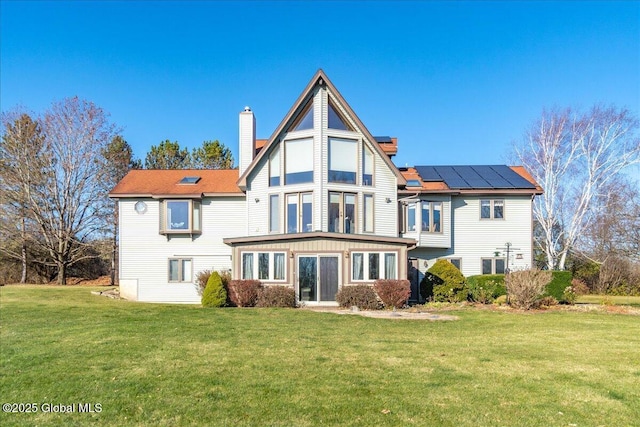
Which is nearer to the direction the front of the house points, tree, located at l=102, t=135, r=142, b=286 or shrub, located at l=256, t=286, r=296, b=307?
the shrub

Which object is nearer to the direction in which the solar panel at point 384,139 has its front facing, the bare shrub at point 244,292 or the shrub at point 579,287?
the bare shrub

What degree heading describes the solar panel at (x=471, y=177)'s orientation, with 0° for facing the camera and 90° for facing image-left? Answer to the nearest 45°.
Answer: approximately 0°

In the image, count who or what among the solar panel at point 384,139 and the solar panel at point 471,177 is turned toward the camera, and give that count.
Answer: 2

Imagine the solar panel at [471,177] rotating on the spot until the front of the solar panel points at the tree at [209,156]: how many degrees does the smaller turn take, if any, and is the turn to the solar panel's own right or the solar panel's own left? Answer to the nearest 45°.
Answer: approximately 135° to the solar panel's own right
